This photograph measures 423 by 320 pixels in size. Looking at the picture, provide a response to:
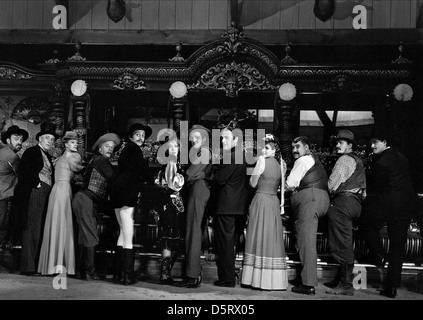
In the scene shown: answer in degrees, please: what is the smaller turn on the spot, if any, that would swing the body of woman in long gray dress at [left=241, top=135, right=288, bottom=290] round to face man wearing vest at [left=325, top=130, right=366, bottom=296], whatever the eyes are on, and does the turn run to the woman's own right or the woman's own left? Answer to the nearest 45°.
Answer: approximately 135° to the woman's own right

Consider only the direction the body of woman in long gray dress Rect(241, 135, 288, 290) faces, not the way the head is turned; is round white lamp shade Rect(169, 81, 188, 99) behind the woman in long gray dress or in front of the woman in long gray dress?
in front

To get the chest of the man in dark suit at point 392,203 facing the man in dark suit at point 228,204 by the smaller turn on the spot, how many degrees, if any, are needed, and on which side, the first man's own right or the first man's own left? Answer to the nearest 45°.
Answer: approximately 45° to the first man's own left

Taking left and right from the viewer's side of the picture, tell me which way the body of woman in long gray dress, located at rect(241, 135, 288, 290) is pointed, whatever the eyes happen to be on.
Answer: facing away from the viewer and to the left of the viewer
